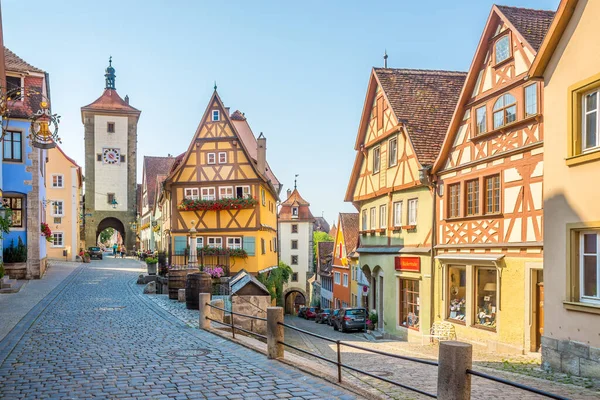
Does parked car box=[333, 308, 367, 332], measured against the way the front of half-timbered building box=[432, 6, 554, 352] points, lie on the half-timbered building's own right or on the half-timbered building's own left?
on the half-timbered building's own right

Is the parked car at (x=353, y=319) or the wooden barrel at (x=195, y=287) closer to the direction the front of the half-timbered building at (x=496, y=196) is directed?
the wooden barrel

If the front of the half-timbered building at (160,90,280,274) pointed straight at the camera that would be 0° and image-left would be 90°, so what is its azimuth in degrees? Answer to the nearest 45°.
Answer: approximately 0°

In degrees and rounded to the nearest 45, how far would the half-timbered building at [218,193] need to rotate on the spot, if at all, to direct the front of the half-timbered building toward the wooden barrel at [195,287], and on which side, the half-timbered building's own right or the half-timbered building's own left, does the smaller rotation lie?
0° — it already faces it

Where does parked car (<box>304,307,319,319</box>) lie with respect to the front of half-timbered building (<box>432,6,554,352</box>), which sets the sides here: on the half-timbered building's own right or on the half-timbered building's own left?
on the half-timbered building's own right

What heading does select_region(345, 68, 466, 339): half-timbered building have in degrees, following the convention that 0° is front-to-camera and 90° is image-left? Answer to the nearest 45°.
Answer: approximately 45°
